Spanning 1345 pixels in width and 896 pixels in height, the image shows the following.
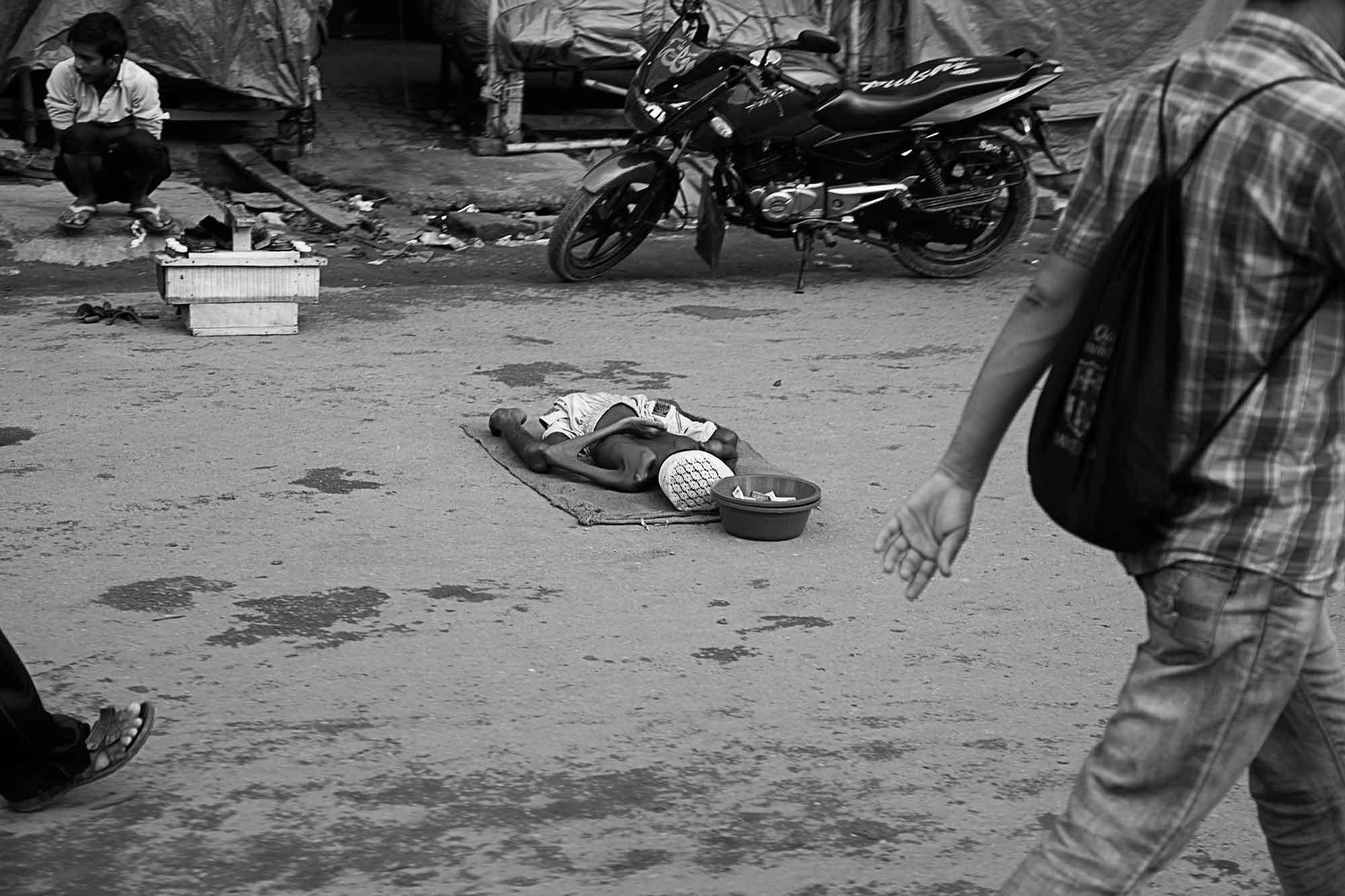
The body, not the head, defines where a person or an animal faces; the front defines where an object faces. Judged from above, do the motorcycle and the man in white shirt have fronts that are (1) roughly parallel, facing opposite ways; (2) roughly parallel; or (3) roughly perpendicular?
roughly perpendicular

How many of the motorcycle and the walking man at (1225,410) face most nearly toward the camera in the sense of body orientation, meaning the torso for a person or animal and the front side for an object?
0

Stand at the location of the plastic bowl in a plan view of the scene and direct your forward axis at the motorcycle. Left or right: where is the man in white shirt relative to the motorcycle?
left

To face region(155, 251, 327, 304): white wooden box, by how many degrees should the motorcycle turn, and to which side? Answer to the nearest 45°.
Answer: approximately 45° to its left

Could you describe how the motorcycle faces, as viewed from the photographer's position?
facing to the left of the viewer

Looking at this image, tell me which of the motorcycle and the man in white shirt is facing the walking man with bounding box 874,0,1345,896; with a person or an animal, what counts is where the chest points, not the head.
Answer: the man in white shirt

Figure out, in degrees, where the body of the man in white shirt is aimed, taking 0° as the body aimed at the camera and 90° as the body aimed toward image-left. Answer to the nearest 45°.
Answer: approximately 0°

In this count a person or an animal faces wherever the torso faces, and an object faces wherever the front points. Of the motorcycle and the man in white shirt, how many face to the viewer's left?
1

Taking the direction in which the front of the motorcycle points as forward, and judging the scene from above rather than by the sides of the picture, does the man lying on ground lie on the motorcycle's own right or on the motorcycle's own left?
on the motorcycle's own left

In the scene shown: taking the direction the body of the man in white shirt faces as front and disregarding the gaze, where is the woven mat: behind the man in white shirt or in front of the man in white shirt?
in front

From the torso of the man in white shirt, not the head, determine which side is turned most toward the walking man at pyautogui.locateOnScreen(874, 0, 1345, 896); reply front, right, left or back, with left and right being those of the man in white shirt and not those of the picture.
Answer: front

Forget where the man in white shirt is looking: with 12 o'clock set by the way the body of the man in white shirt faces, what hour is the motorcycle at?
The motorcycle is roughly at 10 o'clock from the man in white shirt.

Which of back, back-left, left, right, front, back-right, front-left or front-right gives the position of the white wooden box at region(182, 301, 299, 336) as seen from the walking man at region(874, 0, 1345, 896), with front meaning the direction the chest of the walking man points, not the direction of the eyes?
left

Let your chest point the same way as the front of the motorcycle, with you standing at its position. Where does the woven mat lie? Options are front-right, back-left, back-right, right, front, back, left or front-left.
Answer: left

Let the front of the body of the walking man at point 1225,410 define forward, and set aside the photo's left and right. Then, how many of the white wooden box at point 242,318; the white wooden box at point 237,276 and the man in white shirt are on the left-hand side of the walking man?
3

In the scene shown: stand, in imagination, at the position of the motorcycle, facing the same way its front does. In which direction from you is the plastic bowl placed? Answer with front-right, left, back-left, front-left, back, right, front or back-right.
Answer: left
